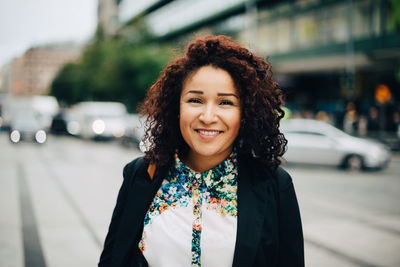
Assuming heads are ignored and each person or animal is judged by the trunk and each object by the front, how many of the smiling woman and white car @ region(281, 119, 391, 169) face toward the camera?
1

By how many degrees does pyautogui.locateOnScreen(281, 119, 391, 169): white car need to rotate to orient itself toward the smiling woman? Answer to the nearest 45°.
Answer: approximately 90° to its right

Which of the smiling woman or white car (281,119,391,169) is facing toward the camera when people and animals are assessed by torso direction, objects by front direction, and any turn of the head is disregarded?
the smiling woman

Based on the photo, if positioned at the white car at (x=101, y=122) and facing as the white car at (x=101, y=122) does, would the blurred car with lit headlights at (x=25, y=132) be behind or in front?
in front

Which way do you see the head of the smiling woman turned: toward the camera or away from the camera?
toward the camera

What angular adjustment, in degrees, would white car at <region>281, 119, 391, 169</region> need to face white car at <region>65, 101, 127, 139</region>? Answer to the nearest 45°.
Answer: approximately 135° to its left

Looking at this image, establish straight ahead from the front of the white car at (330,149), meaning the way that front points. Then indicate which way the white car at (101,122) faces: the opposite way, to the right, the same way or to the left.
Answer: to the right

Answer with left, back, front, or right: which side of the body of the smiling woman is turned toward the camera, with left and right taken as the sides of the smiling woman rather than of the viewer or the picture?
front

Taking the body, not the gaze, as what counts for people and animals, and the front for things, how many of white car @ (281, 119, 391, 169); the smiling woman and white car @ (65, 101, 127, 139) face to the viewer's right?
1

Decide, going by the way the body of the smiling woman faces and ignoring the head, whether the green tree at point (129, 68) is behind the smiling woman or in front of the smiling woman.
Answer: behind

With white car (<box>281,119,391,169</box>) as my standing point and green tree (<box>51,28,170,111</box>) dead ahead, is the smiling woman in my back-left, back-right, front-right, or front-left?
back-left

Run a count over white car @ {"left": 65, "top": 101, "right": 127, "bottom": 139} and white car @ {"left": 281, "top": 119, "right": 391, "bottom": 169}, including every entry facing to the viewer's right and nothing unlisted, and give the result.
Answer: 1

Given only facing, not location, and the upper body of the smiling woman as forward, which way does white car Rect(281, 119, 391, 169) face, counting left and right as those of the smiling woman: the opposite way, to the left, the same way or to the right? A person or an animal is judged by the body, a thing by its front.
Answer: to the left

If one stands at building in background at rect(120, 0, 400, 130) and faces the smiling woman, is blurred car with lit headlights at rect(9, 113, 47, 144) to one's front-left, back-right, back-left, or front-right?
front-right

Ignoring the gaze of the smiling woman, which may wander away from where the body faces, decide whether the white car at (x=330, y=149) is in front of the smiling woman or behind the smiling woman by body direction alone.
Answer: behind

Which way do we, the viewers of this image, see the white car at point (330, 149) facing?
facing to the right of the viewer

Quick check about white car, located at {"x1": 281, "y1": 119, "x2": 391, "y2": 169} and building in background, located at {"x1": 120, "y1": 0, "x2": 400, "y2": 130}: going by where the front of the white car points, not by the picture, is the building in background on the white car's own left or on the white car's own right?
on the white car's own left
